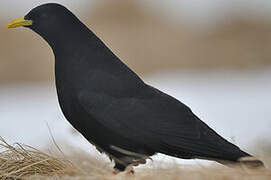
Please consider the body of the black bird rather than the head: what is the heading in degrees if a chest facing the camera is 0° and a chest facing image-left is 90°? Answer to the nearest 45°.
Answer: approximately 90°
